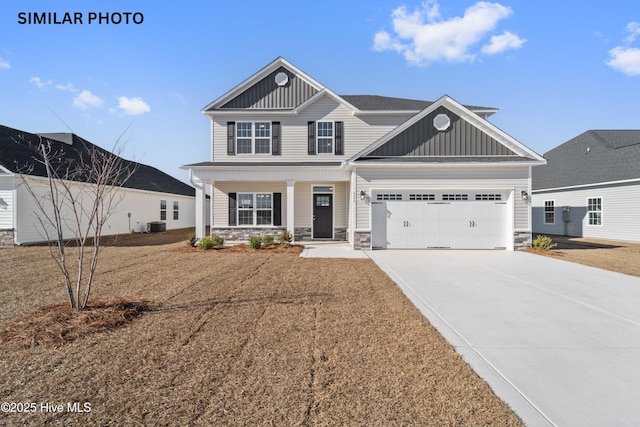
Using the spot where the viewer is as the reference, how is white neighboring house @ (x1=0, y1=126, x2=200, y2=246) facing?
facing the viewer and to the left of the viewer

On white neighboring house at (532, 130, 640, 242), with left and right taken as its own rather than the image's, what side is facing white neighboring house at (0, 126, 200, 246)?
right

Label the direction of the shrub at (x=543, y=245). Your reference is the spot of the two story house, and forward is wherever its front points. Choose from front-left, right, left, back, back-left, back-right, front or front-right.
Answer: left

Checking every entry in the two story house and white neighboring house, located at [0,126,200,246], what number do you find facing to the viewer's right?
0

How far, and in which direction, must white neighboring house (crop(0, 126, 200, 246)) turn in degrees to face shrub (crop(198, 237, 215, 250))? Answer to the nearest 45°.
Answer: approximately 90° to its left

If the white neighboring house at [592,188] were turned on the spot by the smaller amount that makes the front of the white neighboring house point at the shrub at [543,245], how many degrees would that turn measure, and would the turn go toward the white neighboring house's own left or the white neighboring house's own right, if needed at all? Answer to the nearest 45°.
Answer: approximately 45° to the white neighboring house's own right

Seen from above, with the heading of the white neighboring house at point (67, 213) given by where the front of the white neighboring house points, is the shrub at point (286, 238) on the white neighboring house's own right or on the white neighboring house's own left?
on the white neighboring house's own left

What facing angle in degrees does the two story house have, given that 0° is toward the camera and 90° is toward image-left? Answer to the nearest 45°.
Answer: approximately 0°

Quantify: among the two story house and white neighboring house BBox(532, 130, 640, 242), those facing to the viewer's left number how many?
0

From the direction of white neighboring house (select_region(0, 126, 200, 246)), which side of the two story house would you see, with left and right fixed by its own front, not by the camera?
right
